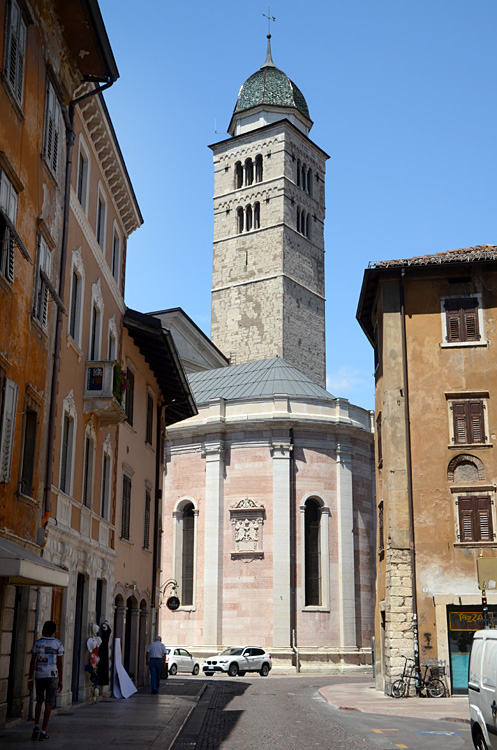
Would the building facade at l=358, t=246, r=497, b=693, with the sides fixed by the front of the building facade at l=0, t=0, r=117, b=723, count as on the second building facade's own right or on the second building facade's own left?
on the second building facade's own left

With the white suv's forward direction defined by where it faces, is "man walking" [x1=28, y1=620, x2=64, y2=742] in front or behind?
in front

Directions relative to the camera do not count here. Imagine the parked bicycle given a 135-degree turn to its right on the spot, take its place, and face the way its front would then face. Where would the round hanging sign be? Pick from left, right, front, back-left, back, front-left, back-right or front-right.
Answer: left

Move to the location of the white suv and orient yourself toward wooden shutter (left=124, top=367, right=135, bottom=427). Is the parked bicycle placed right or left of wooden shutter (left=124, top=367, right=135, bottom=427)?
left

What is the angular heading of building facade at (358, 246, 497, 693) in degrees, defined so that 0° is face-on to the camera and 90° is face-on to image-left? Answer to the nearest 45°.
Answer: approximately 0°

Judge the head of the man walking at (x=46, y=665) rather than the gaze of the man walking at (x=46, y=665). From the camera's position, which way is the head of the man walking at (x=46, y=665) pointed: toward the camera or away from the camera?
away from the camera

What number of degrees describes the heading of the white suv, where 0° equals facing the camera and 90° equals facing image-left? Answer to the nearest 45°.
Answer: approximately 45°

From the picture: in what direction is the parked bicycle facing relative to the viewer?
to the viewer's left

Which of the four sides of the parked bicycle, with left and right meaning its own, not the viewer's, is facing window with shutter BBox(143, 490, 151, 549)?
front

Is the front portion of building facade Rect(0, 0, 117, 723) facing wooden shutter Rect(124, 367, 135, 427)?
no
